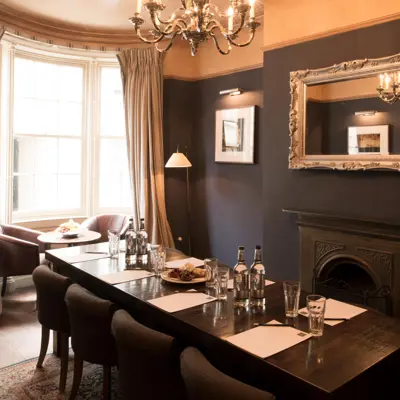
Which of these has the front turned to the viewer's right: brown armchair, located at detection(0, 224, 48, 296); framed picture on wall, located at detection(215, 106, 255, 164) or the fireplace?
the brown armchair

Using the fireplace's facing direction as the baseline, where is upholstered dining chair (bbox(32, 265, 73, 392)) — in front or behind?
in front

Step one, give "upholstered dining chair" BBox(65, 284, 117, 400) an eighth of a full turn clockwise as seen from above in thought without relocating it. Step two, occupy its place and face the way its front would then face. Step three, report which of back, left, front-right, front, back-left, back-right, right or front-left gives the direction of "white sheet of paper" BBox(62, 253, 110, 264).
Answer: left

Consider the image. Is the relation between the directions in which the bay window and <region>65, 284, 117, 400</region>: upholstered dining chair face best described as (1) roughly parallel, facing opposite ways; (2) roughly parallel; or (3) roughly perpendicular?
roughly perpendicular

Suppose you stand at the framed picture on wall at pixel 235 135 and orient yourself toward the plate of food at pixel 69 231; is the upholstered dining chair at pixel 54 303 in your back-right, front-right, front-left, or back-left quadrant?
front-left

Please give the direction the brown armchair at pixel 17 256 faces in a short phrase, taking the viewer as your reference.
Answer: facing to the right of the viewer

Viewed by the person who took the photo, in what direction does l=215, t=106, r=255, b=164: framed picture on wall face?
facing the viewer and to the left of the viewer

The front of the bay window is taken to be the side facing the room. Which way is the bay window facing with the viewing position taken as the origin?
facing the viewer and to the right of the viewer

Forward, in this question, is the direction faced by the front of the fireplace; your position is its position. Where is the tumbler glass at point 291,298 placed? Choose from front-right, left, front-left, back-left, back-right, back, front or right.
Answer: front-left

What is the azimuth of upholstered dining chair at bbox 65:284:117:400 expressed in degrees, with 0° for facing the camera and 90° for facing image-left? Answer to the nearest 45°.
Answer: approximately 225°
